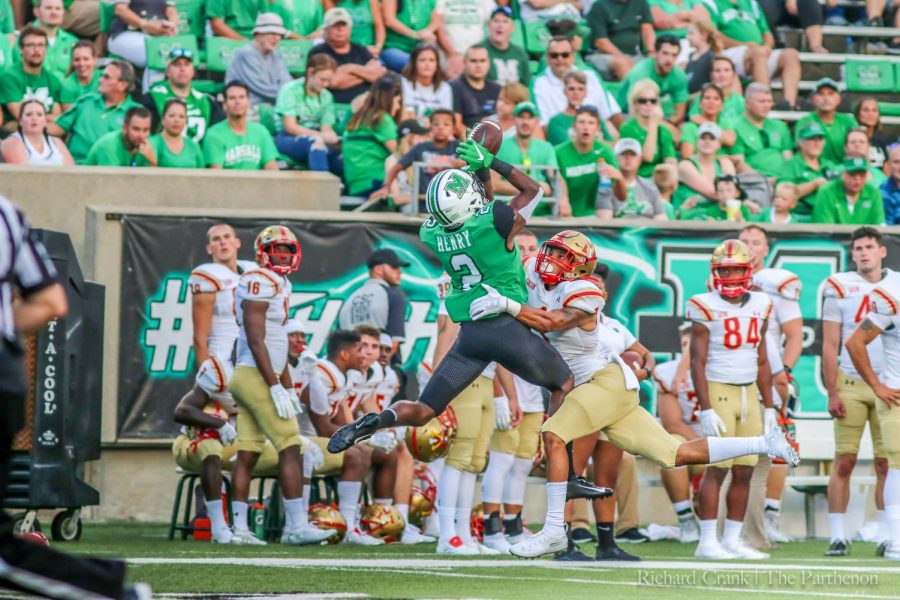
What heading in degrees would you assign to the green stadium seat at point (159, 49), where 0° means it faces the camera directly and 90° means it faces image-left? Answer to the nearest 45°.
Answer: approximately 0°

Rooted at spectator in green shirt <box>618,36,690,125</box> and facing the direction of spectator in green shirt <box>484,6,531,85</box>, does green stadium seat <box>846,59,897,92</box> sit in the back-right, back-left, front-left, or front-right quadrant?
back-right

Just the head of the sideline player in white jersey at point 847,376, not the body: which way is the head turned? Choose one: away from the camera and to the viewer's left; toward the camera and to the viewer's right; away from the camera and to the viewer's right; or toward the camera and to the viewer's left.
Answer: toward the camera and to the viewer's left

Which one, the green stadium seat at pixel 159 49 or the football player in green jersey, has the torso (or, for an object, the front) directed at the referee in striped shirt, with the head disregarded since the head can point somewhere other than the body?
the green stadium seat

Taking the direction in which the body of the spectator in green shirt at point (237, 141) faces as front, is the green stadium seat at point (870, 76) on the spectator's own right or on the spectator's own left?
on the spectator's own left

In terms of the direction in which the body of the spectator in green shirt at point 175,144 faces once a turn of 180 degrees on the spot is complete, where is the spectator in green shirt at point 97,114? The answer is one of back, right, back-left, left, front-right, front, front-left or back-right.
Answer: front-left

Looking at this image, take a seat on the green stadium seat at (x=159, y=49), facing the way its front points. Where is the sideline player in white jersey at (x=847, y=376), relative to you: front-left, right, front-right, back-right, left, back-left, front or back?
front-left

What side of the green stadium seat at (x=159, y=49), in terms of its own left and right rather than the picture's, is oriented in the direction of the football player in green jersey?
front

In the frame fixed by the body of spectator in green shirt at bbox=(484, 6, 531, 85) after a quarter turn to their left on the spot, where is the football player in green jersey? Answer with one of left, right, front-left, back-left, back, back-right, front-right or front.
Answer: right

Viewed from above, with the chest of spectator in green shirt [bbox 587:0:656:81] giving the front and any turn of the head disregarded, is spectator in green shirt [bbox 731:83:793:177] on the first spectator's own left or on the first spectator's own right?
on the first spectator's own left

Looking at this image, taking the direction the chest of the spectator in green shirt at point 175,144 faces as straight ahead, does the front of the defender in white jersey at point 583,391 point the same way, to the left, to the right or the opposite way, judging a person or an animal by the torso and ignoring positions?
to the right

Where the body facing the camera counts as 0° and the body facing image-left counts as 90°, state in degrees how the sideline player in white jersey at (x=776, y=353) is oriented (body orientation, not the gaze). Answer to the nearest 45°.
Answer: approximately 45°
